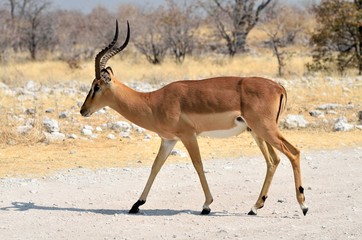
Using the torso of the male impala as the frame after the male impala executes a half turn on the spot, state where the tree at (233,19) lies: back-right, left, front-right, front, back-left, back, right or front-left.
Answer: left

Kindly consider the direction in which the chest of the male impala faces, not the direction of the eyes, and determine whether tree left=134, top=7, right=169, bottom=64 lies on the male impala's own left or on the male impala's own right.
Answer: on the male impala's own right

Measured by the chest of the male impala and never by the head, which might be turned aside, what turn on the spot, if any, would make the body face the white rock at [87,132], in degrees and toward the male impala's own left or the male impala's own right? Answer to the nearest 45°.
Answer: approximately 45° to the male impala's own right

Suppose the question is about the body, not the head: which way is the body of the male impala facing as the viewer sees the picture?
to the viewer's left

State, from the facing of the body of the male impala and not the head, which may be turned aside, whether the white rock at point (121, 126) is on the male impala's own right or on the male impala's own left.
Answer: on the male impala's own right

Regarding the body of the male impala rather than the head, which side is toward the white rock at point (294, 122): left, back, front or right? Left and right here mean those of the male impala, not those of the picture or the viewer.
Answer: right

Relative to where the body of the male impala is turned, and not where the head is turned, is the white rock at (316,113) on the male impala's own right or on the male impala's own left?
on the male impala's own right

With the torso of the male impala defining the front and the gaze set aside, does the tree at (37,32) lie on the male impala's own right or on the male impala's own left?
on the male impala's own right

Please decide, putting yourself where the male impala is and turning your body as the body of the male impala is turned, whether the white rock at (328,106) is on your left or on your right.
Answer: on your right

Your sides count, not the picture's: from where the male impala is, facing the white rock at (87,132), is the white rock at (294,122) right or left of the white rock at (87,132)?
right

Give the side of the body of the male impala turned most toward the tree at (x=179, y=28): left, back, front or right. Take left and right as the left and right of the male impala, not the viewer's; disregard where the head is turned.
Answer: right

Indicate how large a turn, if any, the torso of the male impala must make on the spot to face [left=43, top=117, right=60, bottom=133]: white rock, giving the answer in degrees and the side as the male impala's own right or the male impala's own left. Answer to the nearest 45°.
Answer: approximately 45° to the male impala's own right
